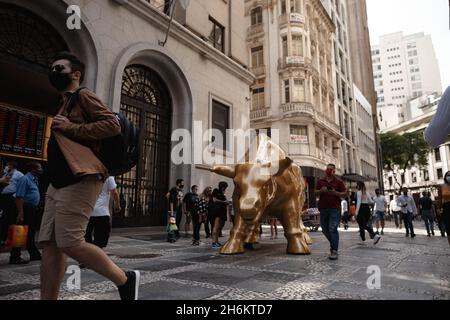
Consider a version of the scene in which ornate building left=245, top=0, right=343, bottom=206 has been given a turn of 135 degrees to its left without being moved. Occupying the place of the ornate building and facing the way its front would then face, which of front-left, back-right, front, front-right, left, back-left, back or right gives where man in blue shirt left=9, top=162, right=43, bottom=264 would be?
back-right

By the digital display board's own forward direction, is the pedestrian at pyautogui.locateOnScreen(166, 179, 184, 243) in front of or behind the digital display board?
in front

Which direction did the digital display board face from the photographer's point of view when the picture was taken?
facing the viewer and to the right of the viewer

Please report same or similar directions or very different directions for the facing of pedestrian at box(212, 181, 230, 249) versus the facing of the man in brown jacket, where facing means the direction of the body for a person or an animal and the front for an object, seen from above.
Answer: very different directions

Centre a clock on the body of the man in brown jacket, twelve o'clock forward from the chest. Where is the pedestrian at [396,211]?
The pedestrian is roughly at 5 o'clock from the man in brown jacket.

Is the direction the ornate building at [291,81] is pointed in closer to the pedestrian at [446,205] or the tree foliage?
the pedestrian

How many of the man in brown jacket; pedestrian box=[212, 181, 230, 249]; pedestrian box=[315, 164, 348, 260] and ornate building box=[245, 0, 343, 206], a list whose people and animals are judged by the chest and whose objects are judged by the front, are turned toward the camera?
2

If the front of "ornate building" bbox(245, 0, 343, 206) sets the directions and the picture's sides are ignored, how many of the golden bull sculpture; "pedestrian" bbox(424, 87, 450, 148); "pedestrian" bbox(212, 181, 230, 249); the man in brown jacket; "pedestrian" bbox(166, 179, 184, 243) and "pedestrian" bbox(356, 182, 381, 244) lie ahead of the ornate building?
6

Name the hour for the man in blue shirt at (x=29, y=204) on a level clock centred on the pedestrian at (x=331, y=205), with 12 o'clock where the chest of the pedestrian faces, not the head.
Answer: The man in blue shirt is roughly at 2 o'clock from the pedestrian.

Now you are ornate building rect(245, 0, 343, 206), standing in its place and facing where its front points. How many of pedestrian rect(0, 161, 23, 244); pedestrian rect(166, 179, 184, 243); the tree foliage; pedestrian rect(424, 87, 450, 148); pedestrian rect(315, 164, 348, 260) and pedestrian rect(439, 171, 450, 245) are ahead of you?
5

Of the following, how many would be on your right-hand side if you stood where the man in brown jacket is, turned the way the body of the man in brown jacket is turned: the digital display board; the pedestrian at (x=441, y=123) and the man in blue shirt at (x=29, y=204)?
2

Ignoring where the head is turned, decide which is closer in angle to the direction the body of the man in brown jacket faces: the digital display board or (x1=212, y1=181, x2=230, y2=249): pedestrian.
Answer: the digital display board

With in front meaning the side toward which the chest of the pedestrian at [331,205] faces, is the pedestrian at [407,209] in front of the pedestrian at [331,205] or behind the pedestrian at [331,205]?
behind

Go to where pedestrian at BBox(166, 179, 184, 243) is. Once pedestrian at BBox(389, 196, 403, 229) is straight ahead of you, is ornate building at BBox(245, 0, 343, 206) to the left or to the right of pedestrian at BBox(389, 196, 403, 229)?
left

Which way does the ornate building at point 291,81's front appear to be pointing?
toward the camera

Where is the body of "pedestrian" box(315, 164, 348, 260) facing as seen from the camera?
toward the camera
